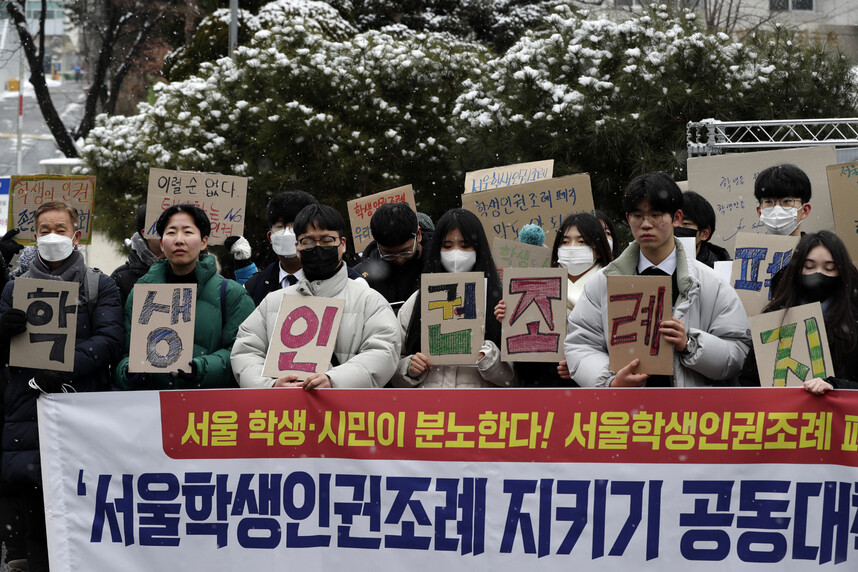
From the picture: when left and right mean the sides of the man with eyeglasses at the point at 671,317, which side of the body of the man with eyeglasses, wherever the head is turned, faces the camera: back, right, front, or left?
front
